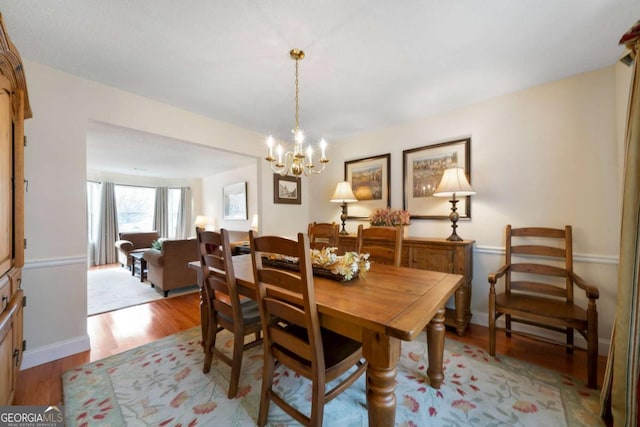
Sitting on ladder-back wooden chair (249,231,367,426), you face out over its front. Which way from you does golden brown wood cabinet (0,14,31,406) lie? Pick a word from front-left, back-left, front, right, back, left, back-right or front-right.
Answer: back-left

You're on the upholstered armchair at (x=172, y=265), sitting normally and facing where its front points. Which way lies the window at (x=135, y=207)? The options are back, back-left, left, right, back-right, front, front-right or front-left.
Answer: front-right

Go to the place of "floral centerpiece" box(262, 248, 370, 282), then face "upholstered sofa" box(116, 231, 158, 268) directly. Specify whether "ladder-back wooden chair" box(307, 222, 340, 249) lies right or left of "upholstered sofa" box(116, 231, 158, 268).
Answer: right

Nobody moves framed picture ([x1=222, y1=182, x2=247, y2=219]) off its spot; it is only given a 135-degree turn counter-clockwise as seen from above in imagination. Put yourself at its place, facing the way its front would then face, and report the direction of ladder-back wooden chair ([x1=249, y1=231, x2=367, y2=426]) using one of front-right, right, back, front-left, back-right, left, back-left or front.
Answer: right

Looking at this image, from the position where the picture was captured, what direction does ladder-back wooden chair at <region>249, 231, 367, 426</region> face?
facing away from the viewer and to the right of the viewer

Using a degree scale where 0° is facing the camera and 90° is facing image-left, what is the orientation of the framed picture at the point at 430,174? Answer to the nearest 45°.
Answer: approximately 45°

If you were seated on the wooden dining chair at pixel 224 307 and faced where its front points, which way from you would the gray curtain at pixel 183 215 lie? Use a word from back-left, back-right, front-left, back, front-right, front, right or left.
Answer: front-left

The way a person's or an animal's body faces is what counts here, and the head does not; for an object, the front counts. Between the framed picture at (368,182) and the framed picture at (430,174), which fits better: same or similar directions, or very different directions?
same or similar directions

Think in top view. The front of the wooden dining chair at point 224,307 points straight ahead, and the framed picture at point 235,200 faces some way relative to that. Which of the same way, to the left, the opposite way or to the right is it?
the opposite way

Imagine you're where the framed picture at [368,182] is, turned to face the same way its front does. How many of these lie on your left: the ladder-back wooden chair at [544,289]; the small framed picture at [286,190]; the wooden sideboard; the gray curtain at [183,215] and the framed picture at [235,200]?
2

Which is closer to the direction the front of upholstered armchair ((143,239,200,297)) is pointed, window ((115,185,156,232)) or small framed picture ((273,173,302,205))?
the window

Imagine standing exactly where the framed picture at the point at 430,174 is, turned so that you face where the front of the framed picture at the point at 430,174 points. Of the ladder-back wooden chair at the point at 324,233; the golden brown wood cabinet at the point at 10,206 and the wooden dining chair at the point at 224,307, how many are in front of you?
3

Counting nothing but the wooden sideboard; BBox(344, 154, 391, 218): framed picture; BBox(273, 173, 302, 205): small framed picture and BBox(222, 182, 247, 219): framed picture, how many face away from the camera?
0

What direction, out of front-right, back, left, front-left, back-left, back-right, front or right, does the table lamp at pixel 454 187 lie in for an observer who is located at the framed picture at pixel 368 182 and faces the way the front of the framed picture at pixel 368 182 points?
left

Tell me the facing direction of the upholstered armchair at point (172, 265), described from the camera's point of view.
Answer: facing away from the viewer and to the left of the viewer

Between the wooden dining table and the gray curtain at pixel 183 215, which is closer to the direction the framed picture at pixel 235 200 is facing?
the wooden dining table

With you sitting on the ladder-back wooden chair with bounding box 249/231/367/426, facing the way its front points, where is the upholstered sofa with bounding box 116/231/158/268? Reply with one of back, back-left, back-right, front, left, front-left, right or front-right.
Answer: left

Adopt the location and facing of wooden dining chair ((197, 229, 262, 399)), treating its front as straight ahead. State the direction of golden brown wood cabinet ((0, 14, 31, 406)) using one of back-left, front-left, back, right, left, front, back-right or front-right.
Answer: back-left

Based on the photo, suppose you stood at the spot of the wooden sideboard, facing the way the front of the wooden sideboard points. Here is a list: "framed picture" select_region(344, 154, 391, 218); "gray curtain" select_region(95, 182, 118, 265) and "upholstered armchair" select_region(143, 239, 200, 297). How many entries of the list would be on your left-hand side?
0

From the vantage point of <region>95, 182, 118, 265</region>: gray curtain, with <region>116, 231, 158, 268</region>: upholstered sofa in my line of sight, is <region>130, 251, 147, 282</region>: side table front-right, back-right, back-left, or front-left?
front-right

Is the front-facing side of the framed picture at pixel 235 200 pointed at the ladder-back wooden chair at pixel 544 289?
no

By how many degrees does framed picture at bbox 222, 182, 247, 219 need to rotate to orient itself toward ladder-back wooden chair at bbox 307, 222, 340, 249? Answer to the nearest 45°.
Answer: approximately 45° to its left
